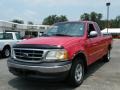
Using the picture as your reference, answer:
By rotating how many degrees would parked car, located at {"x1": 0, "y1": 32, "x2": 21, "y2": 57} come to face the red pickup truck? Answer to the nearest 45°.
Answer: approximately 135° to its left

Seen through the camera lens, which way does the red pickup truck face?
facing the viewer and to the left of the viewer

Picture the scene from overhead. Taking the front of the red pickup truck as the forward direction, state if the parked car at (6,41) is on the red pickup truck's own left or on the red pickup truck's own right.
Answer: on the red pickup truck's own right

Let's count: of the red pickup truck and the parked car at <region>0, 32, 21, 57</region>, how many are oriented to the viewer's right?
0
